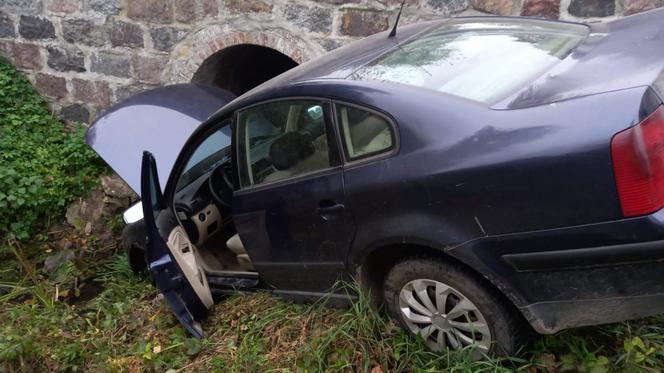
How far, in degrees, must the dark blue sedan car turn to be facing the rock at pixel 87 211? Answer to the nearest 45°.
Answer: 0° — it already faces it

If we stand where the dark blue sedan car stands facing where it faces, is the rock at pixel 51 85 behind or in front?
in front

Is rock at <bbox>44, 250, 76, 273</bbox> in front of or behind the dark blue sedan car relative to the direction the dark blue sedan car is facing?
in front

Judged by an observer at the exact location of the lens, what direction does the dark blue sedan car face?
facing away from the viewer and to the left of the viewer

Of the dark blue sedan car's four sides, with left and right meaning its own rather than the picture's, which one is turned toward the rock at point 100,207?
front
